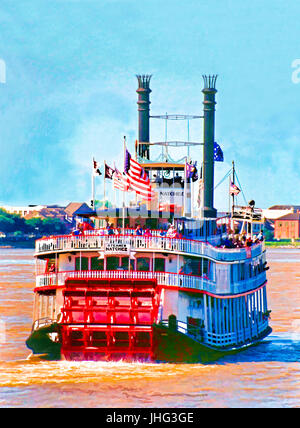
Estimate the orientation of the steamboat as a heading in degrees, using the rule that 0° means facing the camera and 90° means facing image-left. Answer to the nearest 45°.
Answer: approximately 180°
